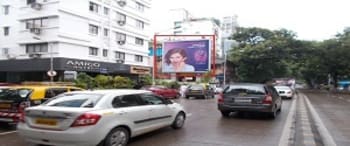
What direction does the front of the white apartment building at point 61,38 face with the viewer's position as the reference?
facing the viewer and to the right of the viewer

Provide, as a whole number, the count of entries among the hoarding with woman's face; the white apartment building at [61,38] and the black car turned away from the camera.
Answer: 1

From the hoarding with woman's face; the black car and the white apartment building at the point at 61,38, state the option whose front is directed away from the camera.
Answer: the black car

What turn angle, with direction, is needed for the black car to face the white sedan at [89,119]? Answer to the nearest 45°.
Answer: approximately 135° to its left

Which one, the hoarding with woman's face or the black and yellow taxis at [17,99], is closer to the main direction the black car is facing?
the hoarding with woman's face

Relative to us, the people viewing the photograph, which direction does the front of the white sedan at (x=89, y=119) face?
facing away from the viewer and to the right of the viewer

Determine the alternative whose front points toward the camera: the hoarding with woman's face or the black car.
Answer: the hoarding with woman's face

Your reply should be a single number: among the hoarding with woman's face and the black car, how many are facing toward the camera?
1

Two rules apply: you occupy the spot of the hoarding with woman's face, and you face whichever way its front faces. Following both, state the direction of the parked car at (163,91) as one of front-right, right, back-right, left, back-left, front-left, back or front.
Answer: front

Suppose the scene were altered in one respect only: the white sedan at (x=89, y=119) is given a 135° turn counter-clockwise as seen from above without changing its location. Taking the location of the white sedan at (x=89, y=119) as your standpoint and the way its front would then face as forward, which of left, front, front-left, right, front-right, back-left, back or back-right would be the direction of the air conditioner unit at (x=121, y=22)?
right

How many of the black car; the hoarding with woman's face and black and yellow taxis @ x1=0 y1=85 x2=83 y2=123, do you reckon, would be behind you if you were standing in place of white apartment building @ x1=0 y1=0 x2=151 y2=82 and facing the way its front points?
0

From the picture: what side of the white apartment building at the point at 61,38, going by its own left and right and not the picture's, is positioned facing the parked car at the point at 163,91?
front

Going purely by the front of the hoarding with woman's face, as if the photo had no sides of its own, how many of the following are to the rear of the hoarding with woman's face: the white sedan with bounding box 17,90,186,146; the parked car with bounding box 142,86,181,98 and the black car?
0

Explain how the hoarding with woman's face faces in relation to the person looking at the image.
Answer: facing the viewer

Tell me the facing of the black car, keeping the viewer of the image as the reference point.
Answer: facing away from the viewer

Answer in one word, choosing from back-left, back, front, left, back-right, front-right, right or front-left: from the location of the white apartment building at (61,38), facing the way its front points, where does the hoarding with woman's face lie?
front-left

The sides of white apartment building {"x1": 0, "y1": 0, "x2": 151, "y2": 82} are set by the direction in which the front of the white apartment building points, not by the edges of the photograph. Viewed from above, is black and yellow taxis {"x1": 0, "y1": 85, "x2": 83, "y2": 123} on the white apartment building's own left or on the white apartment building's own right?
on the white apartment building's own right

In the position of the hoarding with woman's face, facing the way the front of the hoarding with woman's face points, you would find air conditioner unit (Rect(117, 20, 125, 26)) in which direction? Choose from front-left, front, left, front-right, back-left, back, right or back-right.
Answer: right

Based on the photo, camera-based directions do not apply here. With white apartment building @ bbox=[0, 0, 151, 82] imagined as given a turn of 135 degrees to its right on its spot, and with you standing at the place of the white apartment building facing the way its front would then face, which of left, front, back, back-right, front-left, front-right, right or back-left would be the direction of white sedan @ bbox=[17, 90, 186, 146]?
left

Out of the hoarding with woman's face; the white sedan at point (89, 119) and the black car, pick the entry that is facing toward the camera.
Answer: the hoarding with woman's face

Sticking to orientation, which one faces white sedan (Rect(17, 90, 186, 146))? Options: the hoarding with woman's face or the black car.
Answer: the hoarding with woman's face
